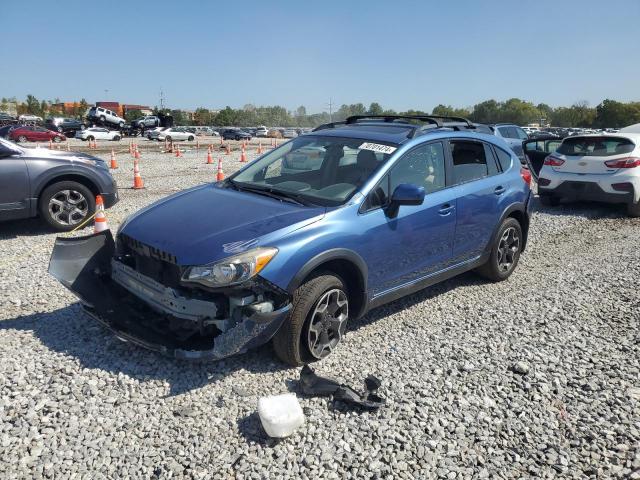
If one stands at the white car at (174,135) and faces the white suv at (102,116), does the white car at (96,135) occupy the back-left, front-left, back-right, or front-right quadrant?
front-left

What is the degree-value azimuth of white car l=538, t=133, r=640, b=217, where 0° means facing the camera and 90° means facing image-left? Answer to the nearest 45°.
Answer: approximately 225°

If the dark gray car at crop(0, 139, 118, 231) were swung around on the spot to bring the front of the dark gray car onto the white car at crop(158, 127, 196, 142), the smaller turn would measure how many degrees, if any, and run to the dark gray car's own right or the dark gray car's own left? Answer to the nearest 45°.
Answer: approximately 90° to the dark gray car's own left

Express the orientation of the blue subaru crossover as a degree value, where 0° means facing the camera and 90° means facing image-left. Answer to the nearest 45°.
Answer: approximately 45°

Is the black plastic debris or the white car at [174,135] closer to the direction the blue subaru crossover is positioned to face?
the black plastic debris

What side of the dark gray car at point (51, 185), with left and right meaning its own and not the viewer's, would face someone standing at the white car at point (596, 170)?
front

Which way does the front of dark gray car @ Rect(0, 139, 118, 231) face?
to the viewer's right

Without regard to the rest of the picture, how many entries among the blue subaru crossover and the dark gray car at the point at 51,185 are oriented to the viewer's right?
1

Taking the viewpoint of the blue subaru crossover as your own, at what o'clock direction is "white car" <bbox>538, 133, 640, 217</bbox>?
The white car is roughly at 6 o'clock from the blue subaru crossover.

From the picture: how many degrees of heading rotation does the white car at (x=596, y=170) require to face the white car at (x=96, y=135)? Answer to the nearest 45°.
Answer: approximately 90° to its left

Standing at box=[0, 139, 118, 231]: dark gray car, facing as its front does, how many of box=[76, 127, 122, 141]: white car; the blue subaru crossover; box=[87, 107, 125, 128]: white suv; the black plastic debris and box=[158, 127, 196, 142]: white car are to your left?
3
